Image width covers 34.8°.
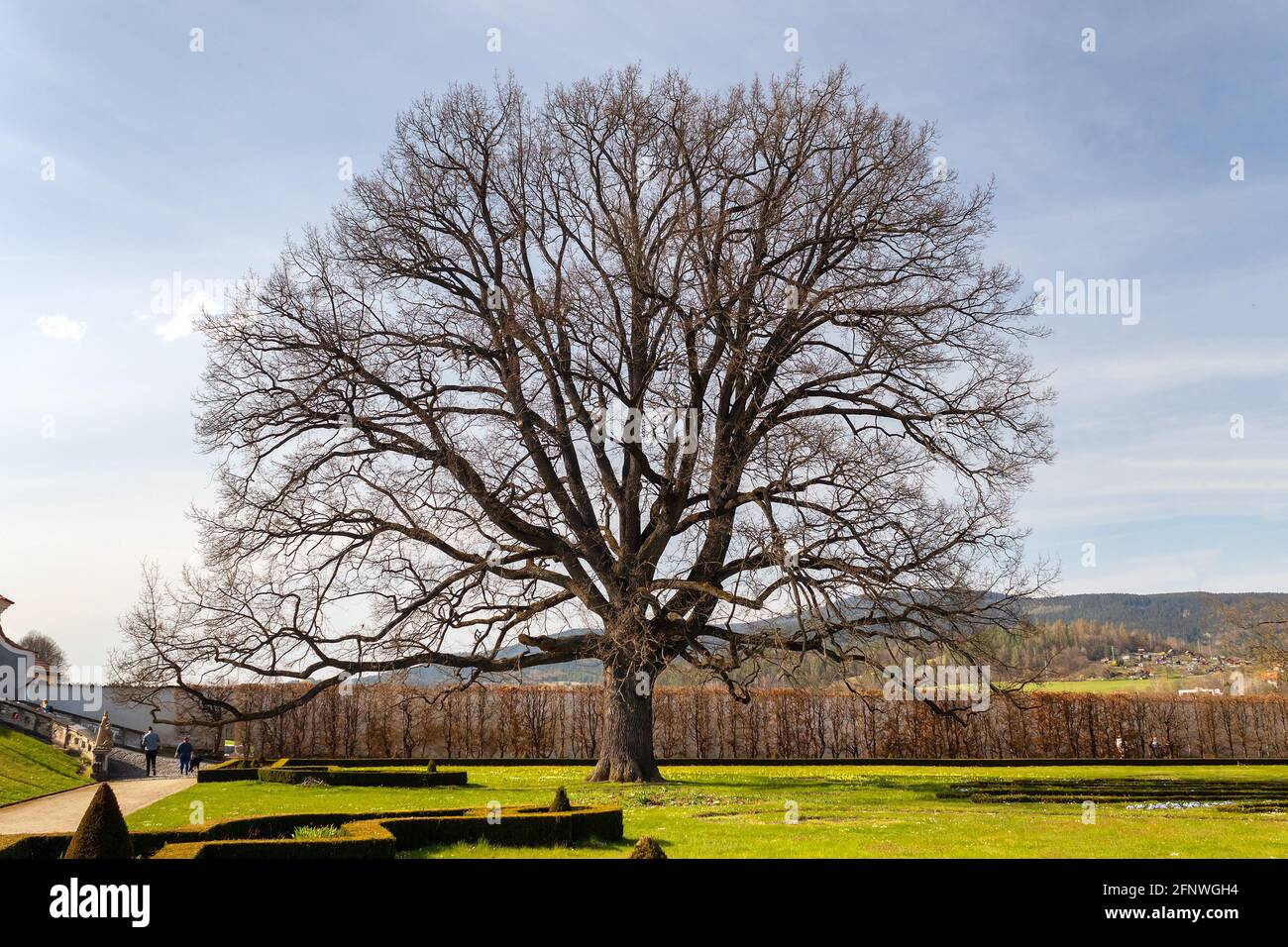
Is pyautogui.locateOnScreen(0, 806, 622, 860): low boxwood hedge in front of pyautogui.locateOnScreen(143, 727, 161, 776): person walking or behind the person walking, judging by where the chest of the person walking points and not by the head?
behind

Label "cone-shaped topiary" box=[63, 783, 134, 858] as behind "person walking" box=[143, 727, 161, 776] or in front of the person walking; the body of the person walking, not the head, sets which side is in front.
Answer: behind

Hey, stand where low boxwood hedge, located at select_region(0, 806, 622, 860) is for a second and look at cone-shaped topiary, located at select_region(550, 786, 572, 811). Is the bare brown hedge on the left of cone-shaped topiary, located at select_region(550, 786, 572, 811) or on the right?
left

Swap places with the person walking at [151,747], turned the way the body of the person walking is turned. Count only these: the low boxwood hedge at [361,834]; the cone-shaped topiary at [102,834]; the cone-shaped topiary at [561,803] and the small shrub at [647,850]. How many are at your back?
4

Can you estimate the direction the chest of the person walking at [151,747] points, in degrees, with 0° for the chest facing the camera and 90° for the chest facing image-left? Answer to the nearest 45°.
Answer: approximately 180°

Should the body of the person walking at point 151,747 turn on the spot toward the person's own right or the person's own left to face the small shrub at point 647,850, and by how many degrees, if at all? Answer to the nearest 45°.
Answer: approximately 180°

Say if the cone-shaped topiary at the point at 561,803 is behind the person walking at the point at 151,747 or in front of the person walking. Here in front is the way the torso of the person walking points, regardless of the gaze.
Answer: behind
